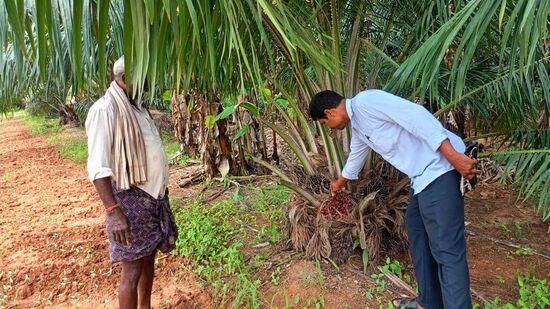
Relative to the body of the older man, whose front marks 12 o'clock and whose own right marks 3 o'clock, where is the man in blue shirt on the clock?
The man in blue shirt is roughly at 11 o'clock from the older man.

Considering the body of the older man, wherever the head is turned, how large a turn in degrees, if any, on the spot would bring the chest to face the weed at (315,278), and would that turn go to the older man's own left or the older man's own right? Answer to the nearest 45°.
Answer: approximately 45° to the older man's own left

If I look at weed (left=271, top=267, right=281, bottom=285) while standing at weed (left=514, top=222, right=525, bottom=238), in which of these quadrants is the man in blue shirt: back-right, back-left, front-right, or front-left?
front-left

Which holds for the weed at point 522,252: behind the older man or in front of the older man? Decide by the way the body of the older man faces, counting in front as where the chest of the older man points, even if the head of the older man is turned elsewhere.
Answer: in front

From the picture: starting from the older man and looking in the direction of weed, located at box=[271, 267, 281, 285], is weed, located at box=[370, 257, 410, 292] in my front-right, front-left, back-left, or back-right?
front-right

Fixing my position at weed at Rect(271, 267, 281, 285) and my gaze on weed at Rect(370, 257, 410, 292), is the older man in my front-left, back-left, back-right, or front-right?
back-right

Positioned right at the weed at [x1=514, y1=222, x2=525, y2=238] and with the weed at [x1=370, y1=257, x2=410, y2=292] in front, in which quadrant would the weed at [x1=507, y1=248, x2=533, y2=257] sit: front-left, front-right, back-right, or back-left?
front-left

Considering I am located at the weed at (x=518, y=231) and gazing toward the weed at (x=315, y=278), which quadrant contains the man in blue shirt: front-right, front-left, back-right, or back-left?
front-left

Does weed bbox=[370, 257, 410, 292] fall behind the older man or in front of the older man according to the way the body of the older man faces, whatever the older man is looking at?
in front

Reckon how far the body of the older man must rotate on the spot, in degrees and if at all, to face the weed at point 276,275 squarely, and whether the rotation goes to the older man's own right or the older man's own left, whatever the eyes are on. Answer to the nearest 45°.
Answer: approximately 45° to the older man's own left

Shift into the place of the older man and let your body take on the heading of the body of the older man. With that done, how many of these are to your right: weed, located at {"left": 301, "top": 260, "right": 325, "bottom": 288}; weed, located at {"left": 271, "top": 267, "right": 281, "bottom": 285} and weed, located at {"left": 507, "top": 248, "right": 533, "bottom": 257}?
0

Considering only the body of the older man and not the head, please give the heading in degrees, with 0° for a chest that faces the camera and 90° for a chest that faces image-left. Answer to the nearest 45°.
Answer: approximately 315°

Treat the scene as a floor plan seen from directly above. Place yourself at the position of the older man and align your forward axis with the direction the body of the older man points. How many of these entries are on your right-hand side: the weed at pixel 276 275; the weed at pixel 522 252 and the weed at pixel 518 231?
0

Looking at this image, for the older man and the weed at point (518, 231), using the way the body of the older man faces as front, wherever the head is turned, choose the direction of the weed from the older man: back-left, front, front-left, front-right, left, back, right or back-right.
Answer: front-left

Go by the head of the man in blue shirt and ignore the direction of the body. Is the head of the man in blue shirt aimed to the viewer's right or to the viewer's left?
to the viewer's left

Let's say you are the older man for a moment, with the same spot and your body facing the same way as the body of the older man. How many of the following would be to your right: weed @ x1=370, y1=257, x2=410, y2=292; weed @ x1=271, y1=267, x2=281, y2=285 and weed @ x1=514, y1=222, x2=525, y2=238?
0
